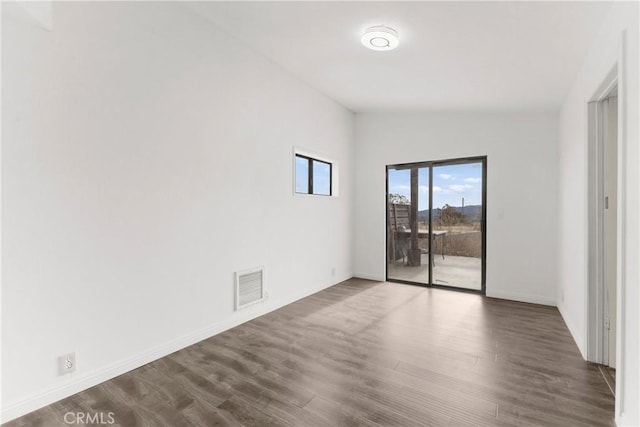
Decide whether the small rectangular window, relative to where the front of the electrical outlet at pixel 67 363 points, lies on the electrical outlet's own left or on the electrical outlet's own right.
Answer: on the electrical outlet's own left

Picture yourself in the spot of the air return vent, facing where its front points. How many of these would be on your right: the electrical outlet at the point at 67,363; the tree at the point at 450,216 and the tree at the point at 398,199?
1

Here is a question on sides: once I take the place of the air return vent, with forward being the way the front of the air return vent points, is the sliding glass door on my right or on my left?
on my left

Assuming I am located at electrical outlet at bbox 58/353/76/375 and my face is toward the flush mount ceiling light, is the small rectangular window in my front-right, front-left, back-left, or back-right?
front-left

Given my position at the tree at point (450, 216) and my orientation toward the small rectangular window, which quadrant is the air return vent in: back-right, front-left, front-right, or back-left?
front-left

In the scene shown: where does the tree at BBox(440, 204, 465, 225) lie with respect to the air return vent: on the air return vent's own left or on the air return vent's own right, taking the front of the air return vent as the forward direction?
on the air return vent's own left

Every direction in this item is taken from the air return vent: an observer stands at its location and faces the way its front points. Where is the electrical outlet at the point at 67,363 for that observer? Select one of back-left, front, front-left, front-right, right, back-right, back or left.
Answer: right

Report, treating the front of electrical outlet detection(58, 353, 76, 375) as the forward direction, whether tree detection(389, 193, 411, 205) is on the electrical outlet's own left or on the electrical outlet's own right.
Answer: on the electrical outlet's own left

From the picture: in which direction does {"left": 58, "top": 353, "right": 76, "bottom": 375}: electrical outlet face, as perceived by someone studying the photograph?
facing the viewer and to the right of the viewer

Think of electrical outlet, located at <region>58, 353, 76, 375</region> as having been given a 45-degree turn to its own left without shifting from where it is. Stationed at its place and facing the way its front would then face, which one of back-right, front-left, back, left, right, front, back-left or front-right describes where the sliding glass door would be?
front

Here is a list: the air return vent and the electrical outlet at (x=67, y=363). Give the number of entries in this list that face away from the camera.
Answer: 0

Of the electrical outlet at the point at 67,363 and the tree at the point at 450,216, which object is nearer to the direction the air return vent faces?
the tree

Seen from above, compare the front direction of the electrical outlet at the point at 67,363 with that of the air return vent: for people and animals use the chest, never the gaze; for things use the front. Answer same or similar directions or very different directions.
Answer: same or similar directions

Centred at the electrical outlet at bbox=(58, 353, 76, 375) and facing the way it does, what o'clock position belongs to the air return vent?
The air return vent is roughly at 10 o'clock from the electrical outlet.
